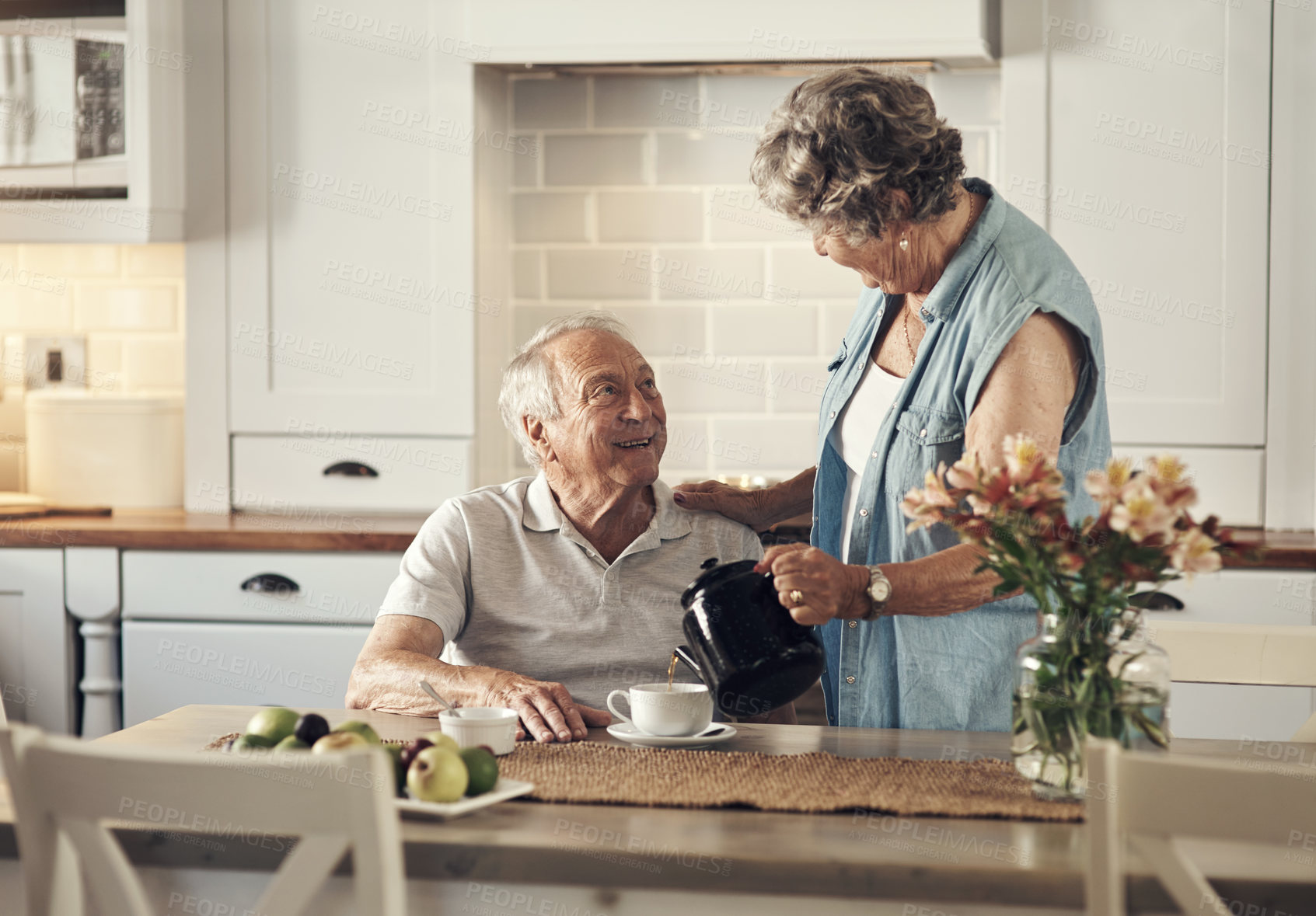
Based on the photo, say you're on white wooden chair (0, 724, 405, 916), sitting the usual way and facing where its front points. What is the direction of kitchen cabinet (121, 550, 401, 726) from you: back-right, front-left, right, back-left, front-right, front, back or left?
front

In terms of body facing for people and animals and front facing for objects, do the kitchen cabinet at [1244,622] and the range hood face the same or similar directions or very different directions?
same or similar directions

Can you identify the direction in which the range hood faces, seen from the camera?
facing the viewer

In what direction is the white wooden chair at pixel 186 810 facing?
away from the camera

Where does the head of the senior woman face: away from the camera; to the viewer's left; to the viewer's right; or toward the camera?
to the viewer's left

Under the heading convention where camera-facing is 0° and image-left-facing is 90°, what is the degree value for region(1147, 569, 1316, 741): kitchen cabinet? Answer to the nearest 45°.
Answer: approximately 0°

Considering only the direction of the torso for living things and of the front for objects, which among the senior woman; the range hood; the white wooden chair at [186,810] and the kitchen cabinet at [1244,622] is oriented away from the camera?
the white wooden chair

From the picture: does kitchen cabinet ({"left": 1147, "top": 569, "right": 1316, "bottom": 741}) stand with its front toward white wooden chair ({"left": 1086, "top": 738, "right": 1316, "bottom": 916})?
yes

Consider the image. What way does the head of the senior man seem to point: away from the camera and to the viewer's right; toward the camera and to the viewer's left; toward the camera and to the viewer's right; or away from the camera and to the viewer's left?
toward the camera and to the viewer's right

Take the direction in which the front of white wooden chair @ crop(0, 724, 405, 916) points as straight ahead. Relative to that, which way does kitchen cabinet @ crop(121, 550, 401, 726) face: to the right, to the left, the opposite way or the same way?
the opposite way

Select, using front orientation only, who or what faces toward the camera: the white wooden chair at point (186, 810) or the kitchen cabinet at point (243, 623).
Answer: the kitchen cabinet

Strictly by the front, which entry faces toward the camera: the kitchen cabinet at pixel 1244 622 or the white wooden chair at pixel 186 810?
the kitchen cabinet

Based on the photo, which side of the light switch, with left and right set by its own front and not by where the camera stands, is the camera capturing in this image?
front

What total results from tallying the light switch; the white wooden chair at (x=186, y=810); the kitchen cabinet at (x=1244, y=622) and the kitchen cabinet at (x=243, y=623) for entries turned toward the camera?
3

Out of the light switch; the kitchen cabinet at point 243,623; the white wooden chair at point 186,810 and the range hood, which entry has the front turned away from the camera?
the white wooden chair

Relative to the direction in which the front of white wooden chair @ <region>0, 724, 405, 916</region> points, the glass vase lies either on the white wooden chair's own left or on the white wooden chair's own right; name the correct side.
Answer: on the white wooden chair's own right

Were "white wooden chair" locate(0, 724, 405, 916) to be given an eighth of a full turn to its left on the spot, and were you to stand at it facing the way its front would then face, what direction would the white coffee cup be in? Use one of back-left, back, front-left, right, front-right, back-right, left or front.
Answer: right

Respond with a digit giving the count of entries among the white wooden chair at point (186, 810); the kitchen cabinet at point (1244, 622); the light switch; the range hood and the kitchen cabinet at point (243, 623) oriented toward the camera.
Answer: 4

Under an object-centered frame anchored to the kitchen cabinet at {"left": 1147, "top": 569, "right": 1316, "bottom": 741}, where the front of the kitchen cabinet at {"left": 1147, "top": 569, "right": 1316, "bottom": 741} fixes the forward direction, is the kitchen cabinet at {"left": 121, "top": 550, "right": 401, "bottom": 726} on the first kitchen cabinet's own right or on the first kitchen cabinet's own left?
on the first kitchen cabinet's own right

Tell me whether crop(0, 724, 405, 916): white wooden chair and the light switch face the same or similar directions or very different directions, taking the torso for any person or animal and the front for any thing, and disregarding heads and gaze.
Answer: very different directions
